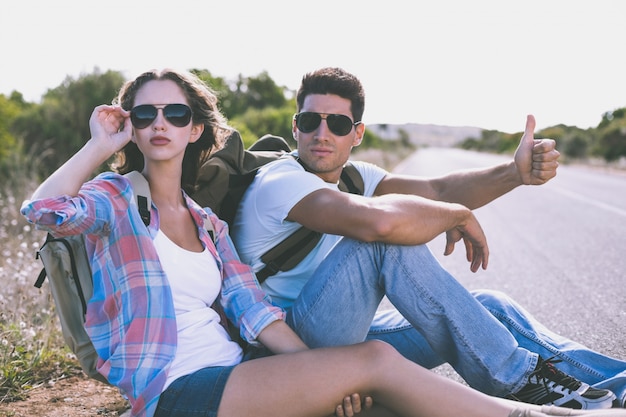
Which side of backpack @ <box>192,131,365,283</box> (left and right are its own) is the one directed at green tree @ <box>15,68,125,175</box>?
front

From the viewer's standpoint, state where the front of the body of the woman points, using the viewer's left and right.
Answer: facing the viewer and to the right of the viewer

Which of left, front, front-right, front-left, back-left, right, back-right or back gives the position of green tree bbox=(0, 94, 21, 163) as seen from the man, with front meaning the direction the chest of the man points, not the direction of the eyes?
back

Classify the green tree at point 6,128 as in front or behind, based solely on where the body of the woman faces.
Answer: behind

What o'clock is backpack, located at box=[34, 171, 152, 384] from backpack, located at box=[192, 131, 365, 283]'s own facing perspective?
backpack, located at box=[34, 171, 152, 384] is roughly at 9 o'clock from backpack, located at box=[192, 131, 365, 283].

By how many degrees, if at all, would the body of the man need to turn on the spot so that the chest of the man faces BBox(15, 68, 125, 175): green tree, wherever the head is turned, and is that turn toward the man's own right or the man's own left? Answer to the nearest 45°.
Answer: approximately 180°

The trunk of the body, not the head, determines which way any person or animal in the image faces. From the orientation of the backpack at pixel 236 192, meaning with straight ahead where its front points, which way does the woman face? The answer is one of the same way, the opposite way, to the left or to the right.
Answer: the opposite way

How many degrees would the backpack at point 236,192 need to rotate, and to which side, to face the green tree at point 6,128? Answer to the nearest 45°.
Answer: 0° — it already faces it

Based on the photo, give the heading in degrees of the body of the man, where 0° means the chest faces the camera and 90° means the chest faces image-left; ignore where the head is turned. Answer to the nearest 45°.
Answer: approximately 315°

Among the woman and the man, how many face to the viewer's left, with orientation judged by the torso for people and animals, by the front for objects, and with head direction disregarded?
0

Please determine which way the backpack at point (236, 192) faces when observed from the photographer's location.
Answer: facing away from the viewer and to the left of the viewer

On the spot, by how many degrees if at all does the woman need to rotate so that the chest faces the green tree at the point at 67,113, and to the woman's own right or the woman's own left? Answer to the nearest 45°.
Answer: approximately 180°
